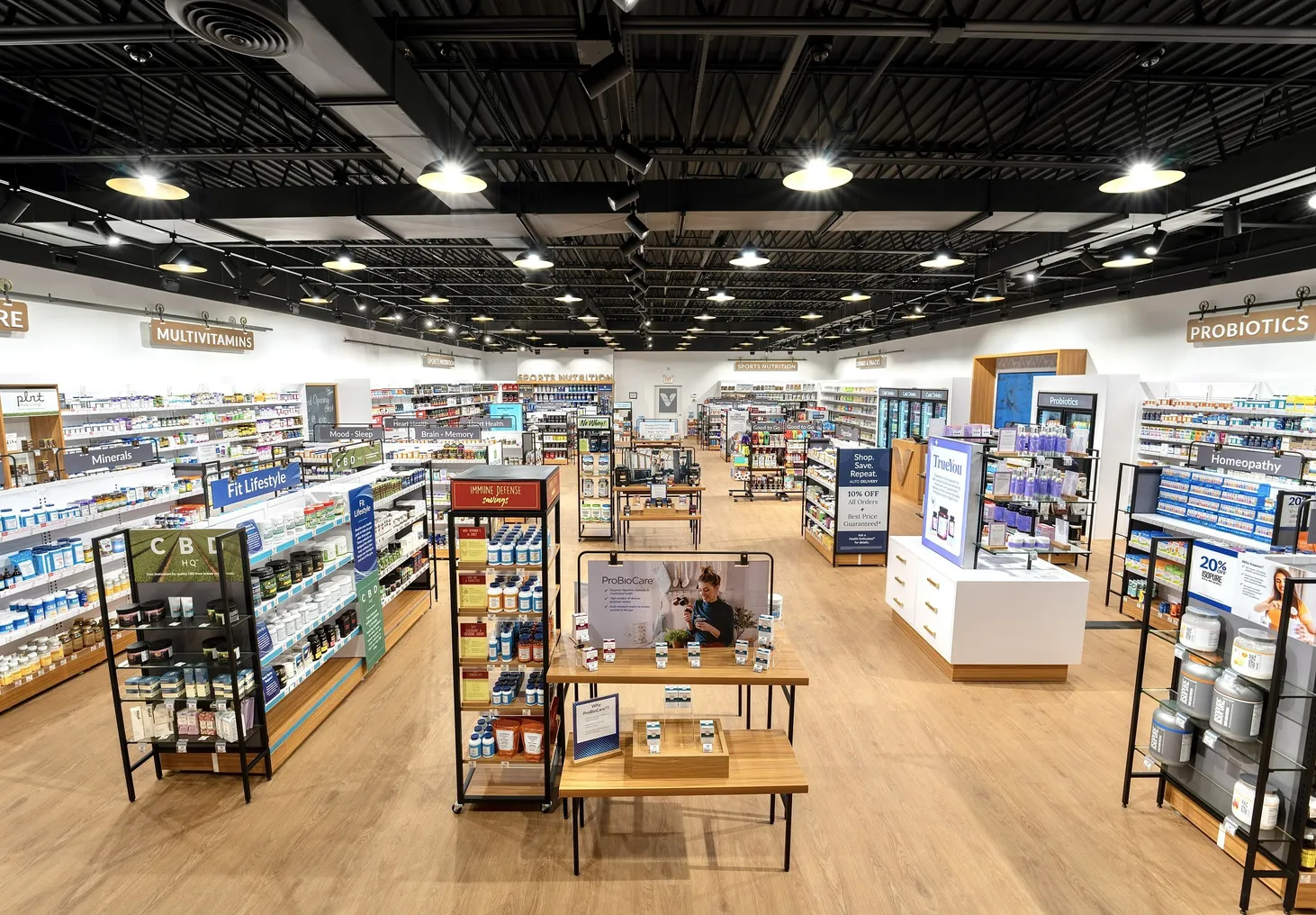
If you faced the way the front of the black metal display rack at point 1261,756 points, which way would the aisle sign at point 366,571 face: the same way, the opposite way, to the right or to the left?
the opposite way

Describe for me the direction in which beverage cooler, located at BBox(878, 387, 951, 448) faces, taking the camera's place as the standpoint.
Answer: facing the viewer and to the left of the viewer

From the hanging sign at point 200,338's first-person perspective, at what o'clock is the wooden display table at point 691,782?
The wooden display table is roughly at 1 o'clock from the hanging sign.

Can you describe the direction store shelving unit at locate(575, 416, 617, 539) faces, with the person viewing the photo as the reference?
facing the viewer

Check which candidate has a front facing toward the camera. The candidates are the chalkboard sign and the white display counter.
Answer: the chalkboard sign

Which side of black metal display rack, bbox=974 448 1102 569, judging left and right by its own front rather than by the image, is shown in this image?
front

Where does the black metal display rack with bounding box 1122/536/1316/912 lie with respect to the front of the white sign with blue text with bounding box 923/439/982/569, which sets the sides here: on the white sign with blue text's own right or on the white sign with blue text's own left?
on the white sign with blue text's own left

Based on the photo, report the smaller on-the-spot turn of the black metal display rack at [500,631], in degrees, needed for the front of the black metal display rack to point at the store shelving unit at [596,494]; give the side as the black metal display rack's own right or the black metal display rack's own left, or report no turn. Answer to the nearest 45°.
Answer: approximately 180°

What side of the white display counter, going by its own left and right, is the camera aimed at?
left

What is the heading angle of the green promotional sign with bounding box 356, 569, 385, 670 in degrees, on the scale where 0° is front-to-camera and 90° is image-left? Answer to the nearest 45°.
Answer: approximately 315°

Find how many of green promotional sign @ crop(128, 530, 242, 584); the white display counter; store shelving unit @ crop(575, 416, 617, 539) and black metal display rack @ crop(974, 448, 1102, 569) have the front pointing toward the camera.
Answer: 3

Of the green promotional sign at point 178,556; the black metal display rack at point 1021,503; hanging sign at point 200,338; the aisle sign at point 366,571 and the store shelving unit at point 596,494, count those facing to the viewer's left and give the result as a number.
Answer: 0

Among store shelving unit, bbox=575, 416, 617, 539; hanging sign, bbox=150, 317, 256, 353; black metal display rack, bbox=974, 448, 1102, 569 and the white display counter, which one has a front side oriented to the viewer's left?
the white display counter

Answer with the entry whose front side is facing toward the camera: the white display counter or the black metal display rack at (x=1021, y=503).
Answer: the black metal display rack

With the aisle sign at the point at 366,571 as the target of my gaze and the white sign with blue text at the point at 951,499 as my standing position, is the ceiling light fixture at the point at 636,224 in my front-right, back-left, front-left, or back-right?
front-right

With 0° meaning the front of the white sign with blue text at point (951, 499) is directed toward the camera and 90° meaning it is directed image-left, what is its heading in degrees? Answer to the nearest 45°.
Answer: approximately 45°
